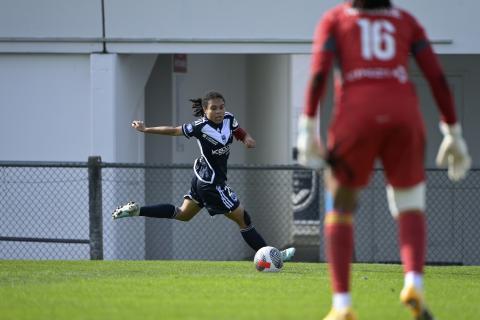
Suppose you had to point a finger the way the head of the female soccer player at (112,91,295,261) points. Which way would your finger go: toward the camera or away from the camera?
toward the camera

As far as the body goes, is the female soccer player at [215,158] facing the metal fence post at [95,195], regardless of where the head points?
no

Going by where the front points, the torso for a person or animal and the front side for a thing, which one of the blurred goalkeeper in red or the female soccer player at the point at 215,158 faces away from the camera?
the blurred goalkeeper in red

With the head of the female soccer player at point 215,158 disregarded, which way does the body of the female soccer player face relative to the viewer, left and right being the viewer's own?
facing the viewer and to the right of the viewer

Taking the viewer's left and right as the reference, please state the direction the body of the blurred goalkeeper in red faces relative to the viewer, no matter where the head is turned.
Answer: facing away from the viewer

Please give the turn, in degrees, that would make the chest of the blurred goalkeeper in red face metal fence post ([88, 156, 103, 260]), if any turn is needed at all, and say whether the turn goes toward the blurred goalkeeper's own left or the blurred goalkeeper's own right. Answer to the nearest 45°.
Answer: approximately 45° to the blurred goalkeeper's own left

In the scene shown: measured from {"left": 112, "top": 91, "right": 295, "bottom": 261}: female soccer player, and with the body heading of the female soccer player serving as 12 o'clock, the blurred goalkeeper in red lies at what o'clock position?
The blurred goalkeeper in red is roughly at 1 o'clock from the female soccer player.

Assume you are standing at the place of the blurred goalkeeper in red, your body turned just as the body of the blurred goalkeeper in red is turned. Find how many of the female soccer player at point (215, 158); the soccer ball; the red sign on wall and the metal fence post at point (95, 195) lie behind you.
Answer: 0

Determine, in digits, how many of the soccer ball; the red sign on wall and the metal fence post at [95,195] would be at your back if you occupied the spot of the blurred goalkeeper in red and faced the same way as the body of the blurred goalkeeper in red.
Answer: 0

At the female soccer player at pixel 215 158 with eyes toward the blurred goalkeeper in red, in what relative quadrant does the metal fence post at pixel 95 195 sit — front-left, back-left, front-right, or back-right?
back-right
